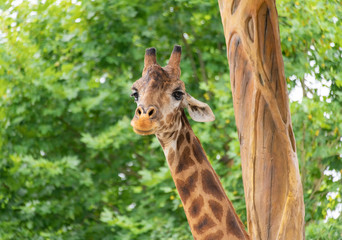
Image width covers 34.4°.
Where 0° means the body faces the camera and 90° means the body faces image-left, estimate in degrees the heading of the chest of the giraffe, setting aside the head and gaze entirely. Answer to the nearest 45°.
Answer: approximately 45°
